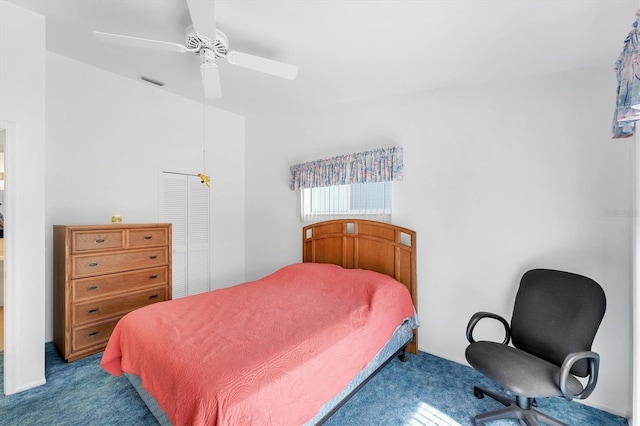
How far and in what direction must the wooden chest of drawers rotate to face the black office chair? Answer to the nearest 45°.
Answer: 0° — it already faces it

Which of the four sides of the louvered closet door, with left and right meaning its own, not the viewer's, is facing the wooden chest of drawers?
right

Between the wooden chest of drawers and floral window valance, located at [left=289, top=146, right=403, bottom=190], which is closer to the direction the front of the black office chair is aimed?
the wooden chest of drawers

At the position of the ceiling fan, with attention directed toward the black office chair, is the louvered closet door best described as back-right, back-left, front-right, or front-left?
back-left

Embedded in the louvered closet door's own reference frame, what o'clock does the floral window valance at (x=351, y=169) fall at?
The floral window valance is roughly at 12 o'clock from the louvered closet door.

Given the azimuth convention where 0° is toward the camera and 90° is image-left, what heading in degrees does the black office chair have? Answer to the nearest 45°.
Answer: approximately 45°

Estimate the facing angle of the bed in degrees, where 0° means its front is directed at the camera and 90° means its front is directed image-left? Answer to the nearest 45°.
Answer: approximately 45°

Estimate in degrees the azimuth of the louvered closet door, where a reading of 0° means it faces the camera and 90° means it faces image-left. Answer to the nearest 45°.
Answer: approximately 315°

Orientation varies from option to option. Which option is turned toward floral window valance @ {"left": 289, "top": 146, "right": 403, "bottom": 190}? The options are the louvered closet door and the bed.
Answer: the louvered closet door
